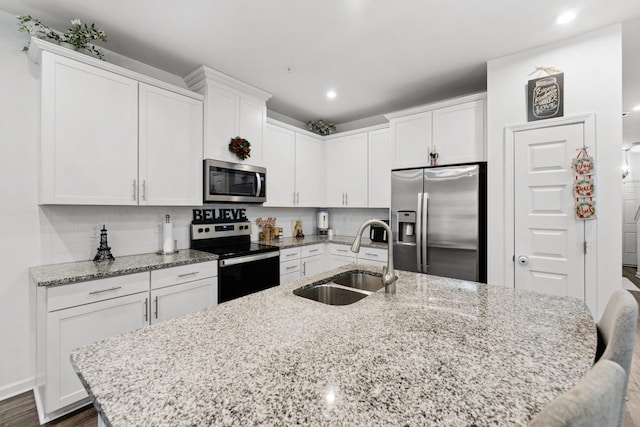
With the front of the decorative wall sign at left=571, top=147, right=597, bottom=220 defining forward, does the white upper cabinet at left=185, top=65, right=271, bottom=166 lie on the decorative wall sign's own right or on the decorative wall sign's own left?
on the decorative wall sign's own right

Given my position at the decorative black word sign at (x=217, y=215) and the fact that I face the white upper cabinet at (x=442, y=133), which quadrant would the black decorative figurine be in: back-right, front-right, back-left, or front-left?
back-right

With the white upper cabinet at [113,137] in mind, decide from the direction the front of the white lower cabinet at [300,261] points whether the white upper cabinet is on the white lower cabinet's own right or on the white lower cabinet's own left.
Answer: on the white lower cabinet's own right

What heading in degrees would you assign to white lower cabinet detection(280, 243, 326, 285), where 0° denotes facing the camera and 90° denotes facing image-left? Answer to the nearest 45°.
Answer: approximately 315°

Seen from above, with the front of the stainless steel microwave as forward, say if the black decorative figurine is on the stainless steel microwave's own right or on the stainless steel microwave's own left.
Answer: on the stainless steel microwave's own right

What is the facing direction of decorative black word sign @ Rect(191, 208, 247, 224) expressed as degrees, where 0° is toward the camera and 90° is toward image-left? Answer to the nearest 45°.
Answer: approximately 315°
